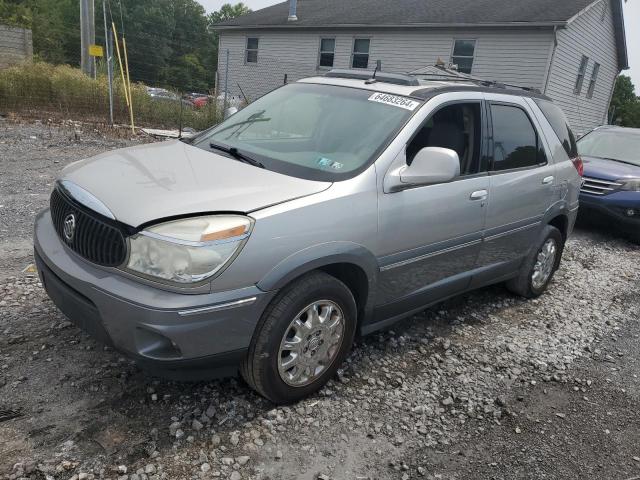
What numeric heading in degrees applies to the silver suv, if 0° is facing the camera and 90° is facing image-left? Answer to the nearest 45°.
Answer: approximately 45°

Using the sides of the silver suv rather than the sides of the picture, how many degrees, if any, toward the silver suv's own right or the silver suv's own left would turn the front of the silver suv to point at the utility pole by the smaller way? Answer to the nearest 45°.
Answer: approximately 90° to the silver suv's own right

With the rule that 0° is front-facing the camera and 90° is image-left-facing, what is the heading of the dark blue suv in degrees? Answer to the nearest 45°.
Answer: approximately 45°

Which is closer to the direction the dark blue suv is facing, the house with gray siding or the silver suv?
the silver suv

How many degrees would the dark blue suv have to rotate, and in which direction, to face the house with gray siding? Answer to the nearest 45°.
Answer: approximately 90° to its right

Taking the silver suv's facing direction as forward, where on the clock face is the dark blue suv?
The dark blue suv is roughly at 6 o'clock from the silver suv.

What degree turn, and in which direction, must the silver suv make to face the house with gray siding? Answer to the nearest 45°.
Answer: approximately 135° to its right
